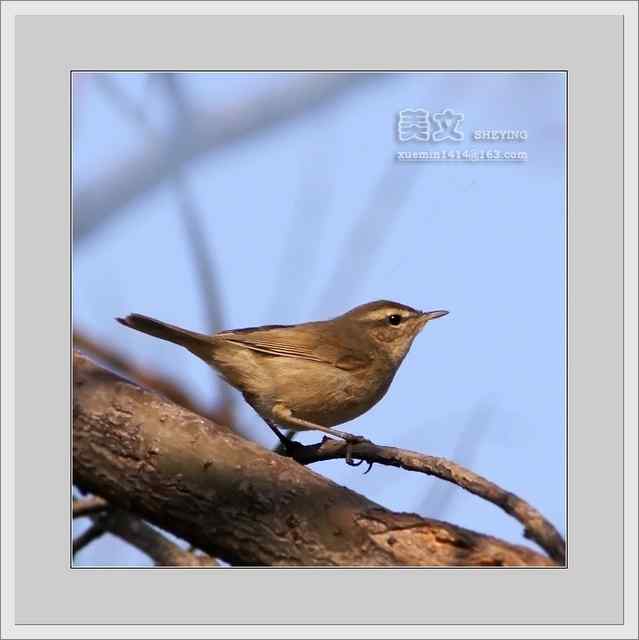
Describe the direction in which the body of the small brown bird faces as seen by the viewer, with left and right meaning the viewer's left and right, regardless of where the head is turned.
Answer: facing to the right of the viewer
